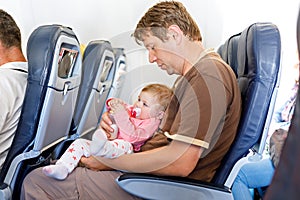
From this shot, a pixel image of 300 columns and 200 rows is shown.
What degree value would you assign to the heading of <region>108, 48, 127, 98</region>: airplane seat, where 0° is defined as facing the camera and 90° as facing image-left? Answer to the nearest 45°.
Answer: approximately 135°

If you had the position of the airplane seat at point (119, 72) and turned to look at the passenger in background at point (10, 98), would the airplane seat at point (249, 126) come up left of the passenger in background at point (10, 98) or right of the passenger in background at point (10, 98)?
left

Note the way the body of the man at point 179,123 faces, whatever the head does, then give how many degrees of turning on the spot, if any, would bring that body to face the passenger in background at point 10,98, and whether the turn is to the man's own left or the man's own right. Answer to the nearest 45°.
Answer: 0° — they already face them

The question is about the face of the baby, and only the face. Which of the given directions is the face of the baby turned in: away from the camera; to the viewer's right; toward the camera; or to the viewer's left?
to the viewer's left

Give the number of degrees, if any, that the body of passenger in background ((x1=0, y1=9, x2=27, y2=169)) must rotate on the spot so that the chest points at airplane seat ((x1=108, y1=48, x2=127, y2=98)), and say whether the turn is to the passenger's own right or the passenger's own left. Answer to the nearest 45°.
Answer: approximately 90° to the passenger's own right

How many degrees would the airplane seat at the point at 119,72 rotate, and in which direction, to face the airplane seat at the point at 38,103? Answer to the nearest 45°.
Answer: approximately 135° to its left

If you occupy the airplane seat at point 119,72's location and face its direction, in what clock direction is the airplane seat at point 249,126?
the airplane seat at point 249,126 is roughly at 7 o'clock from the airplane seat at point 119,72.

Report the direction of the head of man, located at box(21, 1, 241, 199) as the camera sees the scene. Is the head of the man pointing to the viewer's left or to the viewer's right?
to the viewer's left

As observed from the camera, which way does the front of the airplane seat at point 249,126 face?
facing to the left of the viewer

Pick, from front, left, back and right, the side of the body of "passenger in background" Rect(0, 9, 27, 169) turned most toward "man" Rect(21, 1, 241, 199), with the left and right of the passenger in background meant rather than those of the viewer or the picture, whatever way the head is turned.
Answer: back

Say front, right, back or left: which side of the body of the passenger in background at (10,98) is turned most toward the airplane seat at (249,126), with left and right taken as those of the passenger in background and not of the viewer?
back

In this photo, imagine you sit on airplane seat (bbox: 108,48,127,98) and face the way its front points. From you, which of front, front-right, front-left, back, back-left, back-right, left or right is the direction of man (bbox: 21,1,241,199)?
back-left
